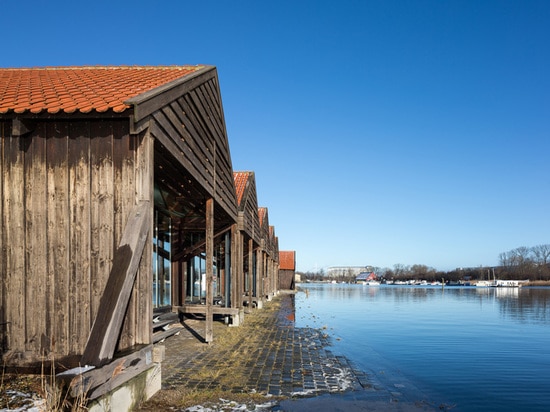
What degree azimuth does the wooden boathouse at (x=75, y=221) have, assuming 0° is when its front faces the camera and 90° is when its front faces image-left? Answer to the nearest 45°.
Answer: approximately 270°
